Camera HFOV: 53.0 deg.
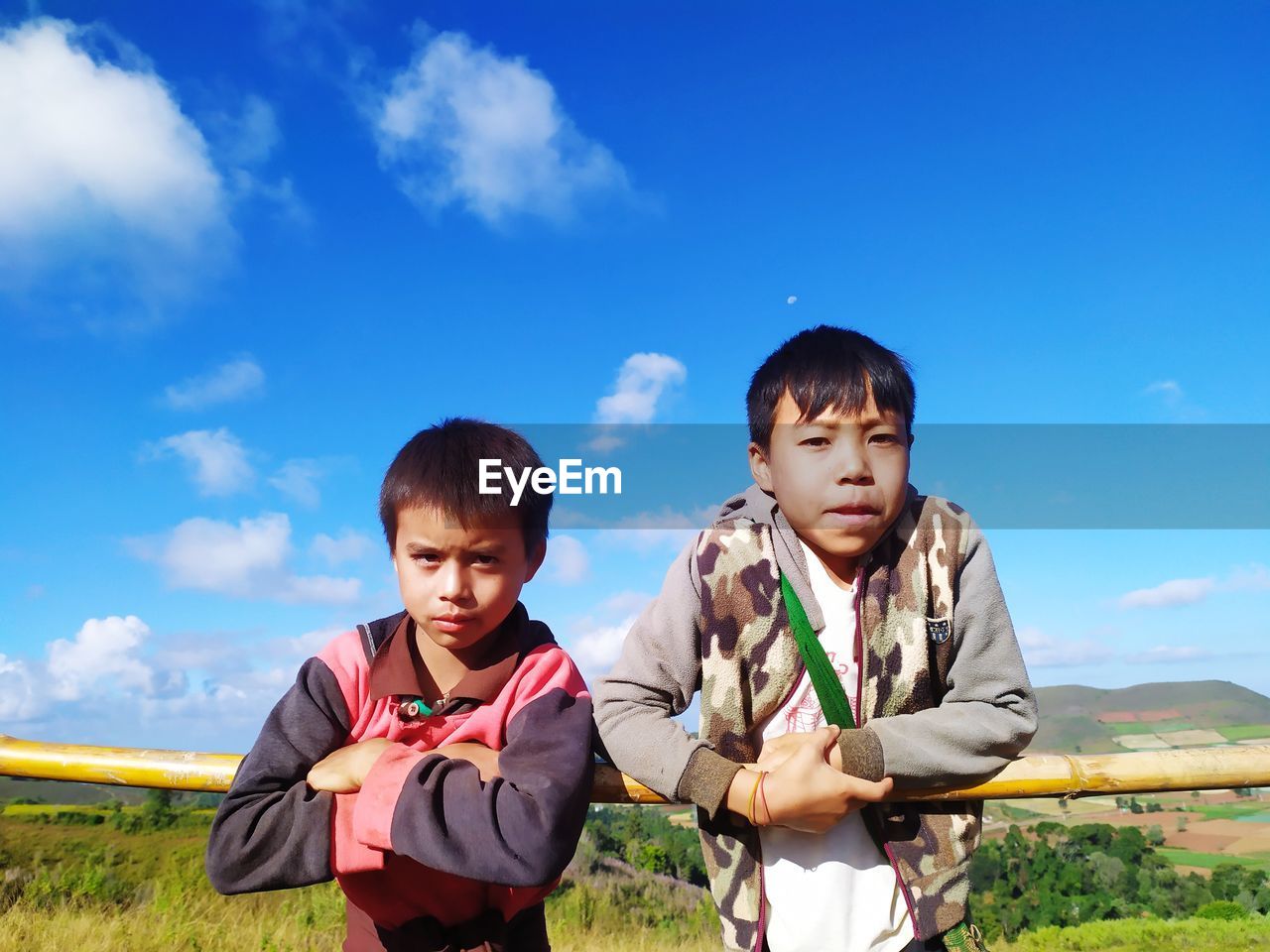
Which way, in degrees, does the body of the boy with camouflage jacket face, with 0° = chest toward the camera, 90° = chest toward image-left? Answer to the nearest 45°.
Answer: approximately 0°

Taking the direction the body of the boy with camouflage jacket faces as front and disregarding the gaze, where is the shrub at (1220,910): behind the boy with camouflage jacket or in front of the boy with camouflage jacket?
behind

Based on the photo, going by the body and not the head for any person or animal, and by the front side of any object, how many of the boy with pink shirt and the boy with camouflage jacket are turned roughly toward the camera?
2

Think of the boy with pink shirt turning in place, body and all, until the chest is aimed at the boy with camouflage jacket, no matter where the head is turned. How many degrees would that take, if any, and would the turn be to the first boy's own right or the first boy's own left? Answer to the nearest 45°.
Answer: approximately 90° to the first boy's own left

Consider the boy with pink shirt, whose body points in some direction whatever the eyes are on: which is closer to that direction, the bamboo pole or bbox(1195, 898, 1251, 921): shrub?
the bamboo pole

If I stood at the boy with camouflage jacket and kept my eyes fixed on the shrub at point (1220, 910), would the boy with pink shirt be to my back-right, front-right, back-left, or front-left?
back-left
